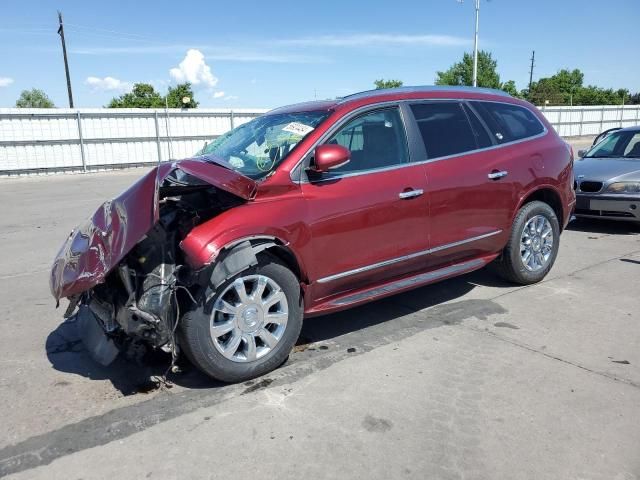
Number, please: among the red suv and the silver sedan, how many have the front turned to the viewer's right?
0

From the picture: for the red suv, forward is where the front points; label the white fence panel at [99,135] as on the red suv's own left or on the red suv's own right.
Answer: on the red suv's own right

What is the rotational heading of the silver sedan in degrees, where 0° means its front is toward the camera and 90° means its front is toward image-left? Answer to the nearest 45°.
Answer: approximately 45°

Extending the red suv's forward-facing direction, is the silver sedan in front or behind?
behind

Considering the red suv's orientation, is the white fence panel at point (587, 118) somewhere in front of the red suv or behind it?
behind

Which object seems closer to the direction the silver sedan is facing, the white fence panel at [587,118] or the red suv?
the red suv

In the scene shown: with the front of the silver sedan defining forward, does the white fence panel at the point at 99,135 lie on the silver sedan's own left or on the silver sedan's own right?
on the silver sedan's own right

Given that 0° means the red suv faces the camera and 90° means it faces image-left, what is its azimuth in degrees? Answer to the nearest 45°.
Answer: approximately 45°

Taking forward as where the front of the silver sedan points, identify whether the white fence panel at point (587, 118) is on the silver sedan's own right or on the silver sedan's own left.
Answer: on the silver sedan's own right
